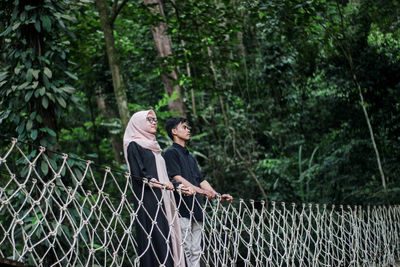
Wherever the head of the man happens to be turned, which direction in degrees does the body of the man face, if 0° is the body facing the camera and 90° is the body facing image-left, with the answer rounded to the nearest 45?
approximately 315°

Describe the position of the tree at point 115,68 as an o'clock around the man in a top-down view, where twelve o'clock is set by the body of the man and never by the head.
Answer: The tree is roughly at 7 o'clock from the man.

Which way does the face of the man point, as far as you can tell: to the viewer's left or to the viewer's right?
to the viewer's right
